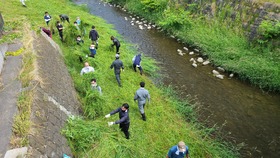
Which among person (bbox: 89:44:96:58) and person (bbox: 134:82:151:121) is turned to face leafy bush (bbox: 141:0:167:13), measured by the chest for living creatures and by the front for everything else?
person (bbox: 134:82:151:121)

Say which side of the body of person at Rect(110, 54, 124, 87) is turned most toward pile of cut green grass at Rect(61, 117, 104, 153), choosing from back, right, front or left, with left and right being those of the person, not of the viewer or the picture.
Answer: back

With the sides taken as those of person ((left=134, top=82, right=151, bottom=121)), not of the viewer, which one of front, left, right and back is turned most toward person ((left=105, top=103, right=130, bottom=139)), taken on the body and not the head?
back

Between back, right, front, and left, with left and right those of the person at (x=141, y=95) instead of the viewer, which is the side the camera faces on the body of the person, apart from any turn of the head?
back

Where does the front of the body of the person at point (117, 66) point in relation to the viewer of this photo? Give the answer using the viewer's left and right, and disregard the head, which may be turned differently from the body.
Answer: facing away from the viewer

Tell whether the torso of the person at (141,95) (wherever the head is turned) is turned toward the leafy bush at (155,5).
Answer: yes

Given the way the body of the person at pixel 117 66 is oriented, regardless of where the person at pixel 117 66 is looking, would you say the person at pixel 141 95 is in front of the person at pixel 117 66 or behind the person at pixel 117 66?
behind

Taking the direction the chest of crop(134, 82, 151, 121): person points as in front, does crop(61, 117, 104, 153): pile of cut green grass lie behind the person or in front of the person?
behind
